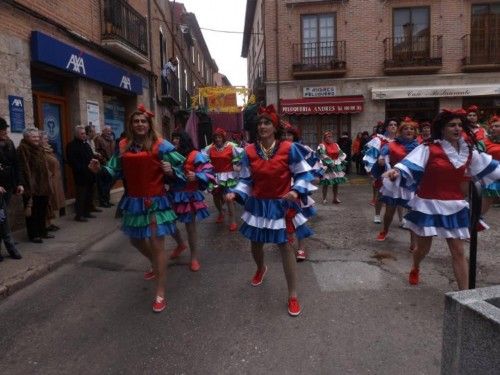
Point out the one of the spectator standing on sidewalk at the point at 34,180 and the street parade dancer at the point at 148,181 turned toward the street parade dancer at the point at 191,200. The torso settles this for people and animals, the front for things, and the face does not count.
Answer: the spectator standing on sidewalk

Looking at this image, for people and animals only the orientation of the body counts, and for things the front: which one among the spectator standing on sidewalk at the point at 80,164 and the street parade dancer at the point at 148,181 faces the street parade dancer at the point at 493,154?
the spectator standing on sidewalk

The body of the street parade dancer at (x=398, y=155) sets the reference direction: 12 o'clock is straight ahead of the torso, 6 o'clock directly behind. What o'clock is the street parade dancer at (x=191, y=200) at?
the street parade dancer at (x=191, y=200) is roughly at 2 o'clock from the street parade dancer at (x=398, y=155).

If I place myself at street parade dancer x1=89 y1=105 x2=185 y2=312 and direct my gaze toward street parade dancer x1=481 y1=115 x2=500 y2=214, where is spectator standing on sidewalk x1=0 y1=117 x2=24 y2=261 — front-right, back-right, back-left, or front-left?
back-left

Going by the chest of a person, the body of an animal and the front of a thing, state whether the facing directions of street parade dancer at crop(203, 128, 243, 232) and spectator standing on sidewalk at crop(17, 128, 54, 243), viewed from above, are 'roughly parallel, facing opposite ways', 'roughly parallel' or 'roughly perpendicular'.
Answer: roughly perpendicular

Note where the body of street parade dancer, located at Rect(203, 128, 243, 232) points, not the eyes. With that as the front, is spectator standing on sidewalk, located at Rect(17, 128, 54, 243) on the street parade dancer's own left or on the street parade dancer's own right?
on the street parade dancer's own right

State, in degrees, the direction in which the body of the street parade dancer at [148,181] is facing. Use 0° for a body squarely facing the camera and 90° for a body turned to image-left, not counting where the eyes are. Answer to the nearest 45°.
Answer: approximately 0°

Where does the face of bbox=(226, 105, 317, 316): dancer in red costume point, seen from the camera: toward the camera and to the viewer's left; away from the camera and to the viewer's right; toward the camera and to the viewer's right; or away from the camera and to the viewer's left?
toward the camera and to the viewer's left

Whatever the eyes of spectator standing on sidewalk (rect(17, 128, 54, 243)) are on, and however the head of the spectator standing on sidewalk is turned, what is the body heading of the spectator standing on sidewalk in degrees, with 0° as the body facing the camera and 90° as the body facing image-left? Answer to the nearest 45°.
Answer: approximately 315°

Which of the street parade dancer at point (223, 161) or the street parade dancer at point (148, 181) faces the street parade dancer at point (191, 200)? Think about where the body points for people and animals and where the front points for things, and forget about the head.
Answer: the street parade dancer at point (223, 161)

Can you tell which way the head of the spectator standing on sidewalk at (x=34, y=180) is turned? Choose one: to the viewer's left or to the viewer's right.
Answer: to the viewer's right

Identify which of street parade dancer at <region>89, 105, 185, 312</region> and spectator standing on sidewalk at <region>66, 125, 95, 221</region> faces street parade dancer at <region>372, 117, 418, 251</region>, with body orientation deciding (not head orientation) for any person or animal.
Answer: the spectator standing on sidewalk
